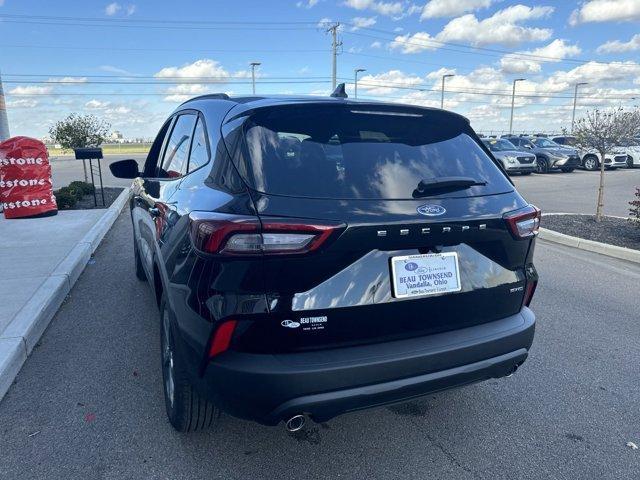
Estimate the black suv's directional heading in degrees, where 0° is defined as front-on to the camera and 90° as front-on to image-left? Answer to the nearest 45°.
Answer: approximately 135°

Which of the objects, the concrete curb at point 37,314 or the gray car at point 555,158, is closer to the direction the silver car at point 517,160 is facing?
the concrete curb

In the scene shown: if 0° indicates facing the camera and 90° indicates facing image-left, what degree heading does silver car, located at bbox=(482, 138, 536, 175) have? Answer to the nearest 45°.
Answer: approximately 315°

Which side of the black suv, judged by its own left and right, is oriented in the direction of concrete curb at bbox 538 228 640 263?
right

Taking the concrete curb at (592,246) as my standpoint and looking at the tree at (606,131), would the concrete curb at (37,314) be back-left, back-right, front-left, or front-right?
back-left

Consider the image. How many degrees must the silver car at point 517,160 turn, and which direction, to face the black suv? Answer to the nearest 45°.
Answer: approximately 45° to its right

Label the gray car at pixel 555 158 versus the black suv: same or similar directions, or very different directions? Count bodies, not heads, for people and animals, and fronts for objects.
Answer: very different directions
